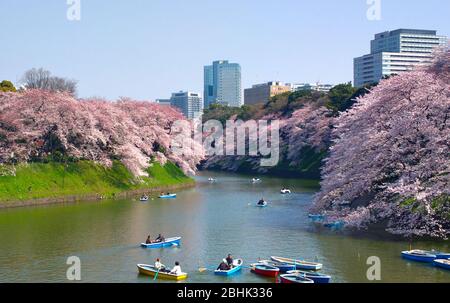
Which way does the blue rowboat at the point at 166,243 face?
to the viewer's right

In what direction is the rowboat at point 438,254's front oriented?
to the viewer's left
